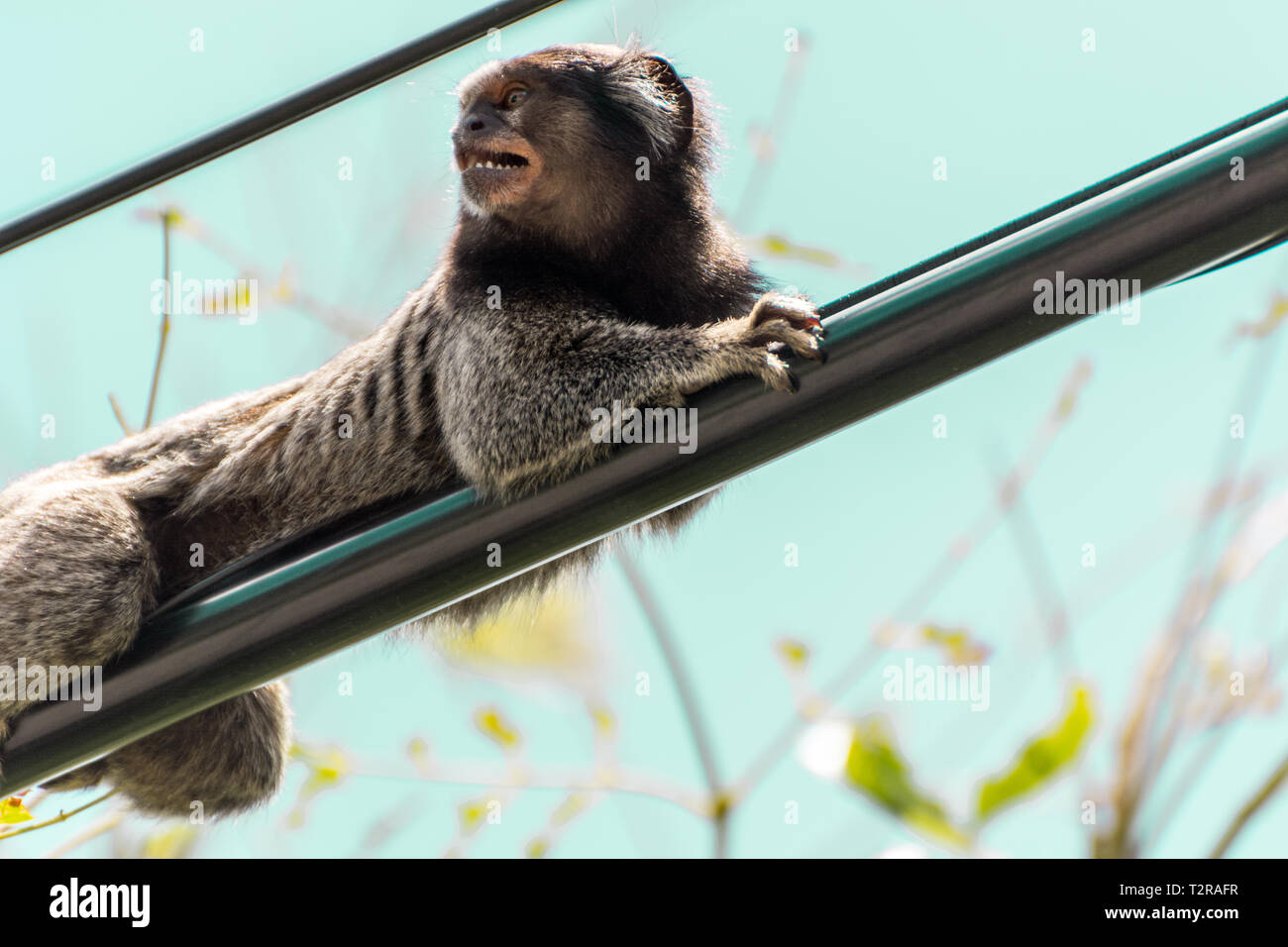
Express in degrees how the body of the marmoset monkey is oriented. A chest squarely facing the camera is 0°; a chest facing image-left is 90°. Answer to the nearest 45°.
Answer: approximately 270°

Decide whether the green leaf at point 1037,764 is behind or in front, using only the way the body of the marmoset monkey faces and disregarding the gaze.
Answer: in front

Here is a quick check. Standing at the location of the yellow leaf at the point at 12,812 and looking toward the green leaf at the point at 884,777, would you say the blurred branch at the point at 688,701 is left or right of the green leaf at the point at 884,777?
left

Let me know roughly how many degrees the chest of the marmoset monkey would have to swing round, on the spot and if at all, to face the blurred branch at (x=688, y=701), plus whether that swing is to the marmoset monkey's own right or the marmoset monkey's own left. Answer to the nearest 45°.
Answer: approximately 45° to the marmoset monkey's own left

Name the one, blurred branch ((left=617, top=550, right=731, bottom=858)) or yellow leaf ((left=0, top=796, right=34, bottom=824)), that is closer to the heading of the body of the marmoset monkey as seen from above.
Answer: the blurred branch
